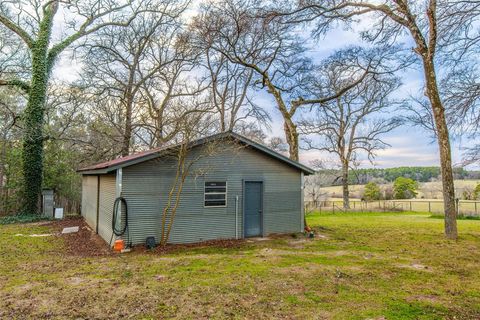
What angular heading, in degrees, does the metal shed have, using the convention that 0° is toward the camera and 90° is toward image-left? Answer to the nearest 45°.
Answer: approximately 0°

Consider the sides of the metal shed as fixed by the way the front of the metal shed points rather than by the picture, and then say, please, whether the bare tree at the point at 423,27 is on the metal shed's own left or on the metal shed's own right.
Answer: on the metal shed's own left

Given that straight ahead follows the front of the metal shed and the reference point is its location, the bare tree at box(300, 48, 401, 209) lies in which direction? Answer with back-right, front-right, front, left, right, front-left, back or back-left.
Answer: back-left

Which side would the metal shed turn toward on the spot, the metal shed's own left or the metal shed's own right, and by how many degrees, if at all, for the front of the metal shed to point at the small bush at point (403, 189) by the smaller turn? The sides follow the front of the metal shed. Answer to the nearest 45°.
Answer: approximately 135° to the metal shed's own left

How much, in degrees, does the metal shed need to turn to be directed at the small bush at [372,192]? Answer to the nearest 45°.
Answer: approximately 135° to its left

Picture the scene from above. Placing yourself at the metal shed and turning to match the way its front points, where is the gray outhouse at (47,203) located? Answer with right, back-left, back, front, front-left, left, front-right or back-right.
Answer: back-right

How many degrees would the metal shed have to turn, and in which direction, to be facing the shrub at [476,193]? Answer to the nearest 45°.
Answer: approximately 135° to its left

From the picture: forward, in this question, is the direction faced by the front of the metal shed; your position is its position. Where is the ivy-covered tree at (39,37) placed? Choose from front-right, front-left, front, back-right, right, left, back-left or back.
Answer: back-right

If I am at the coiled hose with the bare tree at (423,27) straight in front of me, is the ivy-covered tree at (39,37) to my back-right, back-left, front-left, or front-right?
back-left

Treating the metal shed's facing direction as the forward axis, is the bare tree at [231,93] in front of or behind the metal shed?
behind
